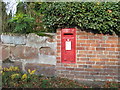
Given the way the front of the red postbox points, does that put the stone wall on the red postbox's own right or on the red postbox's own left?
on the red postbox's own right

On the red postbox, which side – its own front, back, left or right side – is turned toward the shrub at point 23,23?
right

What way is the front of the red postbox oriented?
toward the camera
